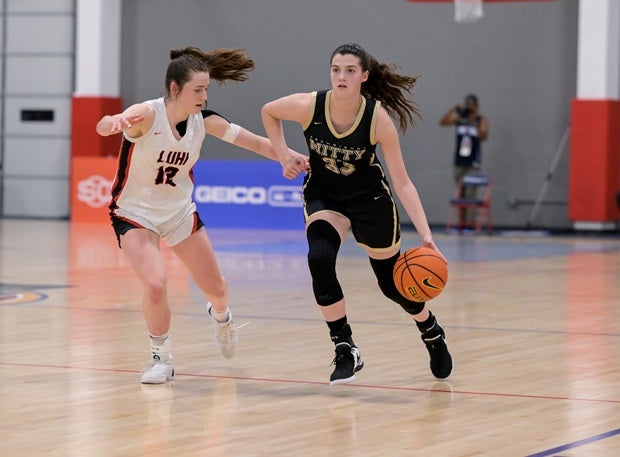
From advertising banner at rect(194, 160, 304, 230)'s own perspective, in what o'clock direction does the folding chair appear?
The folding chair is roughly at 9 o'clock from the advertising banner.

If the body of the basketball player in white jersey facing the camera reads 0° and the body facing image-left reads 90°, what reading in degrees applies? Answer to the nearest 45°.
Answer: approximately 315°

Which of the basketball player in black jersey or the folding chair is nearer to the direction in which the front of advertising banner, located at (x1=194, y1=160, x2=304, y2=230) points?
the basketball player in black jersey

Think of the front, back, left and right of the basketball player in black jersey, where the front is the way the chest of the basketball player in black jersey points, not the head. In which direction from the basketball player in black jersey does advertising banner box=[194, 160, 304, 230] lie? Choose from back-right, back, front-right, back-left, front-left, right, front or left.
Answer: back

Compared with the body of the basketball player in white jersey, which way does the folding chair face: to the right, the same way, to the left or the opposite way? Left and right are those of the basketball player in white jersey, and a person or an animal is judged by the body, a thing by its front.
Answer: to the right

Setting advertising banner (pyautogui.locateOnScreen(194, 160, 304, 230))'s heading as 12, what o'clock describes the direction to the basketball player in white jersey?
The basketball player in white jersey is roughly at 12 o'clock from the advertising banner.

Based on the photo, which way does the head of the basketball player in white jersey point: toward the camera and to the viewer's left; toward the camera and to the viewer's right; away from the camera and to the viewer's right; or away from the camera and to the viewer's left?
toward the camera and to the viewer's right

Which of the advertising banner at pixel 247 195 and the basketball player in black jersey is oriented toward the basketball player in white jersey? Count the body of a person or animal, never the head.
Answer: the advertising banner

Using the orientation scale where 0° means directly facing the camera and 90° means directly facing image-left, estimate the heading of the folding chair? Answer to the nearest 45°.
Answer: approximately 45°

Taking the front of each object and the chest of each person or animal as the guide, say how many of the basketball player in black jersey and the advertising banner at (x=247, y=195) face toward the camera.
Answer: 2

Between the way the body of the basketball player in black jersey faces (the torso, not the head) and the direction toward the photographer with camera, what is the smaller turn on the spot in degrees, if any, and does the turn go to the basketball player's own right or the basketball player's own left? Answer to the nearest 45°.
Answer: approximately 180°

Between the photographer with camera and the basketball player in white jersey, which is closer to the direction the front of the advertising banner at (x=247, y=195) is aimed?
the basketball player in white jersey
